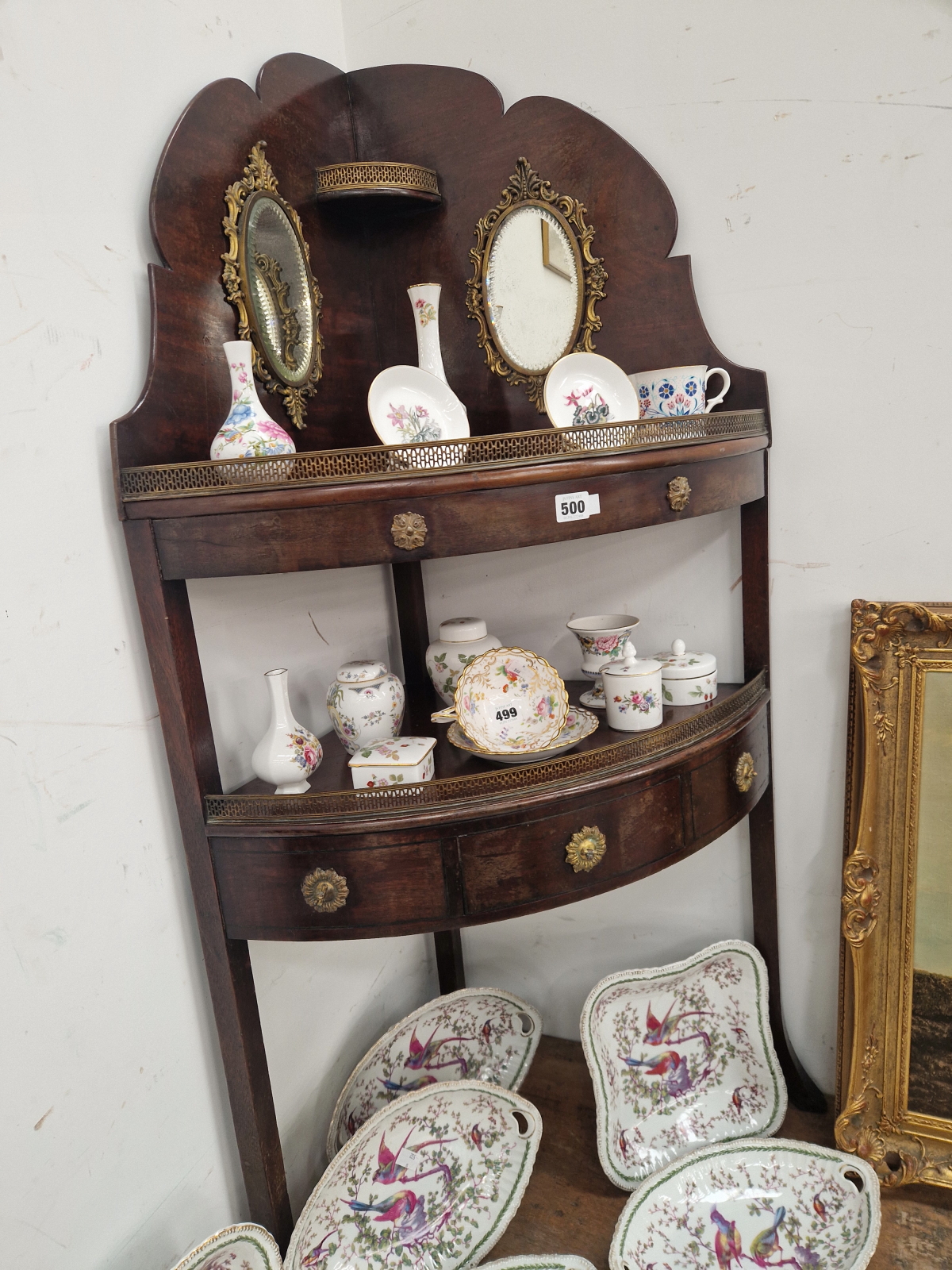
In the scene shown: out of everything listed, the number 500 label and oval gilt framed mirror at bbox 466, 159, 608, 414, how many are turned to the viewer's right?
0

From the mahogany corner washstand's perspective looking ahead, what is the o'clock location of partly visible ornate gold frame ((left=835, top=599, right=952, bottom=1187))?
The partly visible ornate gold frame is roughly at 9 o'clock from the mahogany corner washstand.

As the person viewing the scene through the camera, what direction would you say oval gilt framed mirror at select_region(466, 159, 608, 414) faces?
facing the viewer and to the left of the viewer

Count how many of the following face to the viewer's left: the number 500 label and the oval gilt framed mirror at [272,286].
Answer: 0

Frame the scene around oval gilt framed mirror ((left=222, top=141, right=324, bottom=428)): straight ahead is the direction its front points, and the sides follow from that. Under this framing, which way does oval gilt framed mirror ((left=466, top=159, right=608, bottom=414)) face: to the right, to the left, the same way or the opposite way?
to the right

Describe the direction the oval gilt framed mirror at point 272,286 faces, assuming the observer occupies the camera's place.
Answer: facing the viewer and to the right of the viewer
